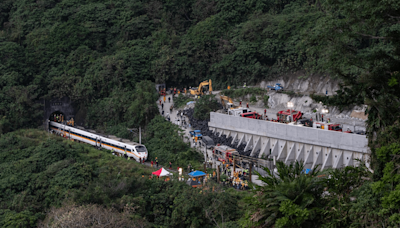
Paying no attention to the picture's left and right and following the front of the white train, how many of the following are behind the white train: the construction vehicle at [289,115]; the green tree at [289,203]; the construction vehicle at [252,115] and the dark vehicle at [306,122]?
0

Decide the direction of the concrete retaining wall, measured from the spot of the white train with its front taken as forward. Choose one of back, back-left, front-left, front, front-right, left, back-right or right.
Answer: front

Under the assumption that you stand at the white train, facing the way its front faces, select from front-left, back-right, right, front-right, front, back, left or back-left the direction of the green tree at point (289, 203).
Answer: front-right

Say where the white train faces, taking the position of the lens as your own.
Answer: facing the viewer and to the right of the viewer

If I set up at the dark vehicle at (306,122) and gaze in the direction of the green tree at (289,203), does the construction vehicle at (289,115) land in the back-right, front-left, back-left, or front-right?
back-right

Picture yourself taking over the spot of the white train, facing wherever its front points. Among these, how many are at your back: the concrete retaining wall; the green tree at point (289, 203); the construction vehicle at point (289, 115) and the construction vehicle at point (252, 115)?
0

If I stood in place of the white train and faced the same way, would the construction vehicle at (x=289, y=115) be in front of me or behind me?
in front

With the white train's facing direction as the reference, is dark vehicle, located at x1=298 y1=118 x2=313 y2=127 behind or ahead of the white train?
ahead

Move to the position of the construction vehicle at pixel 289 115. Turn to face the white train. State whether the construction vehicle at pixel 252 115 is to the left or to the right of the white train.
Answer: right
